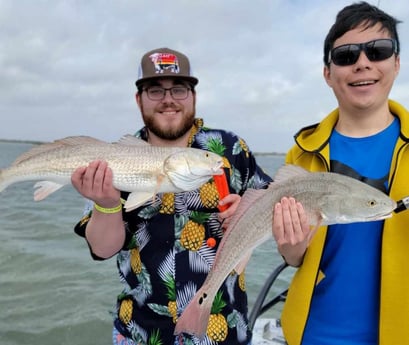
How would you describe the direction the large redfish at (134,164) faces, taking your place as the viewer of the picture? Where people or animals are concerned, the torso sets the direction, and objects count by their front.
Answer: facing to the right of the viewer

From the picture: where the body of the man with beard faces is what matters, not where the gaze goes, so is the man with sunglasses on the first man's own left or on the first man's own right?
on the first man's own left
